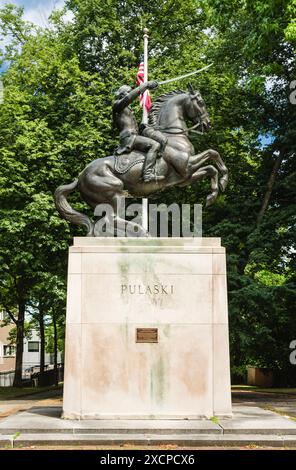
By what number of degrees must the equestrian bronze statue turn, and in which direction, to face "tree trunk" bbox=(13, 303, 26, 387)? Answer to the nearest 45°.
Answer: approximately 90° to its left

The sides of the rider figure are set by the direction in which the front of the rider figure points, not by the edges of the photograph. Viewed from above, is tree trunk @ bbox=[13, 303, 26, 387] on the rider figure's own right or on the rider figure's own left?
on the rider figure's own left

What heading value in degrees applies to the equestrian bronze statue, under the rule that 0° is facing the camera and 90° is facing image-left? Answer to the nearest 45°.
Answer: approximately 270°

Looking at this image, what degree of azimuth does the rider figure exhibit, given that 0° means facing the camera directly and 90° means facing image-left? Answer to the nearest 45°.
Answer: approximately 270°
